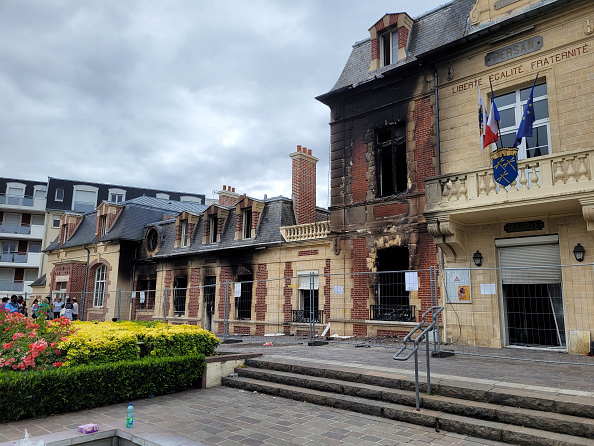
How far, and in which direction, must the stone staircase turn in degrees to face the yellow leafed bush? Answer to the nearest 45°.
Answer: approximately 45° to its right

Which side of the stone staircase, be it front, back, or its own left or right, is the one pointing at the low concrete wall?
right

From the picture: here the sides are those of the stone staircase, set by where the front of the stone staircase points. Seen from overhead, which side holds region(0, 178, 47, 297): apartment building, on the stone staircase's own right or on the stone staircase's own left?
on the stone staircase's own right

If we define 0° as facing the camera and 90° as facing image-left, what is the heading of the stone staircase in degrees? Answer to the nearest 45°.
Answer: approximately 45°

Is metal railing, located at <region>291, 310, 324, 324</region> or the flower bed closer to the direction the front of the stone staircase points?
the flower bed

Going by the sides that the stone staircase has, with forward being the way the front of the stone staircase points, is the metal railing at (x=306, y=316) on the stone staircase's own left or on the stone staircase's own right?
on the stone staircase's own right

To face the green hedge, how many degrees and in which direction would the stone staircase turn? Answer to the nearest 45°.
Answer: approximately 45° to its right

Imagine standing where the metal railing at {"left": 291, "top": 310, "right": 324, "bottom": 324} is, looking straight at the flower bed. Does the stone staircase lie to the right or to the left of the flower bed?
left

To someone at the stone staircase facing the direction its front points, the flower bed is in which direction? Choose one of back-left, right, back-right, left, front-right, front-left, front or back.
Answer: front-right
